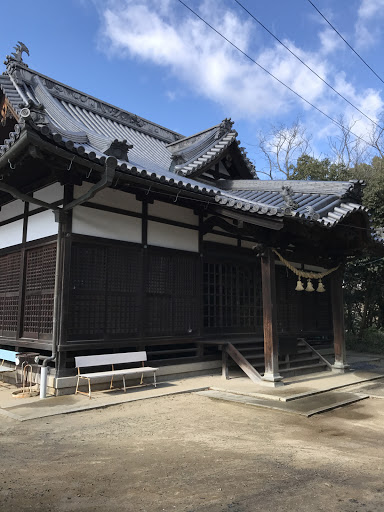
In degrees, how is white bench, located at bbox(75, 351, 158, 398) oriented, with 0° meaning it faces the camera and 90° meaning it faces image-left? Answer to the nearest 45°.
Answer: approximately 315°

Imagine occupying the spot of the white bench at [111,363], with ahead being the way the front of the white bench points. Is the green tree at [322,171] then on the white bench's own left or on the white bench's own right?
on the white bench's own left
